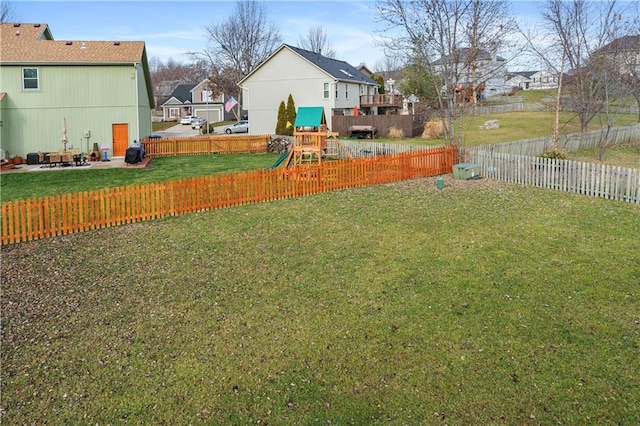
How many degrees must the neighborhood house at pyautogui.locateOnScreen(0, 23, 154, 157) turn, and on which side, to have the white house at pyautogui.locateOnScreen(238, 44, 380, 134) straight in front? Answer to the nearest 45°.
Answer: approximately 45° to its right

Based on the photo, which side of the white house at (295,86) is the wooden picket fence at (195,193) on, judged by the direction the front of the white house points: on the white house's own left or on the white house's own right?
on the white house's own left

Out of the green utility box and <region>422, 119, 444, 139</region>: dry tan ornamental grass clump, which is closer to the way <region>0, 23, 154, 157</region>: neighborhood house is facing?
the dry tan ornamental grass clump

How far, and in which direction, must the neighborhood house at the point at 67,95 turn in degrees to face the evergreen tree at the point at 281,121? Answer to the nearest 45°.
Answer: approximately 45° to its right

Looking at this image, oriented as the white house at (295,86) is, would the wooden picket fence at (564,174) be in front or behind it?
behind

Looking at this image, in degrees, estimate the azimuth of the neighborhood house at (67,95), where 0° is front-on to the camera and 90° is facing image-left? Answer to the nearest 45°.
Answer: approximately 180°

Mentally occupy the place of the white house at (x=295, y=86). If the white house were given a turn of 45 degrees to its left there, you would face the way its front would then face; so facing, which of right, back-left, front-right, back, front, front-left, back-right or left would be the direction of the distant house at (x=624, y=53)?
back-left

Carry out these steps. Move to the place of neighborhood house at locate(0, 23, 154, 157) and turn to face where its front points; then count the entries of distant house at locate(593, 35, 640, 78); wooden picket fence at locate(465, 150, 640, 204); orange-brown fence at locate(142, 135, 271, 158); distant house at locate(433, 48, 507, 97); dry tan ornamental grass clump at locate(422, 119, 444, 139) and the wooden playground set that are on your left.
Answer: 0

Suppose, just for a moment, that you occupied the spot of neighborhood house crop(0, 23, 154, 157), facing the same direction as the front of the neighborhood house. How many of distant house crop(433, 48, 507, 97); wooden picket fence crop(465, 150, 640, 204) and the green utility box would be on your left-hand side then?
0

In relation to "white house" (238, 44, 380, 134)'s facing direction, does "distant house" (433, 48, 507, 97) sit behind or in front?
behind

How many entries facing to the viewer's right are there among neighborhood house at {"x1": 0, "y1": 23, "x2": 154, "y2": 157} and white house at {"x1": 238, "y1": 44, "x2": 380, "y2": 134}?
0

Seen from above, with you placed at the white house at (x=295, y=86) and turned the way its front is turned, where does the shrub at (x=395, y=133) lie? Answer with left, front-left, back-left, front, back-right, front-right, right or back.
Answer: back

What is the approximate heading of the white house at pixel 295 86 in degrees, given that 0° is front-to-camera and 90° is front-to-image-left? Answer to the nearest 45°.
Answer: approximately 135°

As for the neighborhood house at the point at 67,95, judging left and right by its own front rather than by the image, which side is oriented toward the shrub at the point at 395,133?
right

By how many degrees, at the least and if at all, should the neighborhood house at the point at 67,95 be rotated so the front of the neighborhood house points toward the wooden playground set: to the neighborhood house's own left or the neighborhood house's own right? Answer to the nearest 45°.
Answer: approximately 135° to the neighborhood house's own right

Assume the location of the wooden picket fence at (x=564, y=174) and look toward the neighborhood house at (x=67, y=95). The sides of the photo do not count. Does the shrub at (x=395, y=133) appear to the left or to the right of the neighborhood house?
right

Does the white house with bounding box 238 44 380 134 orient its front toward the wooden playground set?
no
